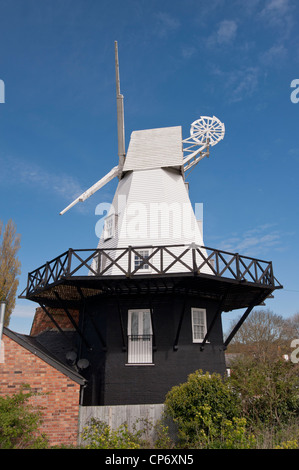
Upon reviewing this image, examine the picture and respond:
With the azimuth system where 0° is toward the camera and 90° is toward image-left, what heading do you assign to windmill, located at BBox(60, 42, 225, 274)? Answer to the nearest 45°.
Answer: approximately 90°
